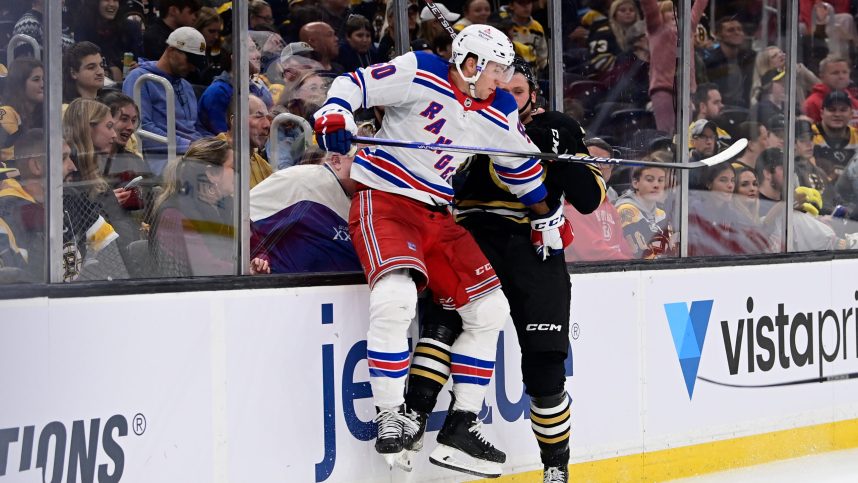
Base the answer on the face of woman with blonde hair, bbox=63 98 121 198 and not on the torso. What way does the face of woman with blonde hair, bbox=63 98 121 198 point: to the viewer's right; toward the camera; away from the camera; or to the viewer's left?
to the viewer's right

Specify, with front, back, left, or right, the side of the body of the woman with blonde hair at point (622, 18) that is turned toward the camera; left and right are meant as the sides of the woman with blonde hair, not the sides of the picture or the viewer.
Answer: front

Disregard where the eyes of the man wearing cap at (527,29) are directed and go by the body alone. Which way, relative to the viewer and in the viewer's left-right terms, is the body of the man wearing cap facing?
facing the viewer

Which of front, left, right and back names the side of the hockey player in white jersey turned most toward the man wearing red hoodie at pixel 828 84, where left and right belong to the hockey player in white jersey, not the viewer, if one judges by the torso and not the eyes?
left

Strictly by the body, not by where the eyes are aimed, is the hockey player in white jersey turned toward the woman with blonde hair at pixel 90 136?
no

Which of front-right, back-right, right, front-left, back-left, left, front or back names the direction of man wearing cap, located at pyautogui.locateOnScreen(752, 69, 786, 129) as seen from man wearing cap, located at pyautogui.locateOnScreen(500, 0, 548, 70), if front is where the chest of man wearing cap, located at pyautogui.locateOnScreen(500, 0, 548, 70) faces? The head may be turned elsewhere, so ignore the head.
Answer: back-left

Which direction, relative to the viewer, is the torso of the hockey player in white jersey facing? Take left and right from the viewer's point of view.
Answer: facing the viewer and to the right of the viewer

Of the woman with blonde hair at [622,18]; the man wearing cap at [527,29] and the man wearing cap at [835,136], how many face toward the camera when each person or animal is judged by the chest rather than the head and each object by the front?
3

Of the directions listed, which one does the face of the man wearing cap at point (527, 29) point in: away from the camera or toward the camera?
toward the camera

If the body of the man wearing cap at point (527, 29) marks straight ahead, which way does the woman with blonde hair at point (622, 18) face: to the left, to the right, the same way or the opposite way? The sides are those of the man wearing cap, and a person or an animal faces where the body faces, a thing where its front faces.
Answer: the same way

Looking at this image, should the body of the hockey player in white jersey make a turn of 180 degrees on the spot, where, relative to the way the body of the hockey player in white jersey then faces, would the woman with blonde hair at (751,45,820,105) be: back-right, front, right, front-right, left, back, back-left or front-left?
right

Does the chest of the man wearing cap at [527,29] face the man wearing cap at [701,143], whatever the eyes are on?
no

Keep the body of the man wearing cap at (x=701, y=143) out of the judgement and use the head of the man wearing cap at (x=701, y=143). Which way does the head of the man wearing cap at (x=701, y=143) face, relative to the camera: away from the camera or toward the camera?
toward the camera

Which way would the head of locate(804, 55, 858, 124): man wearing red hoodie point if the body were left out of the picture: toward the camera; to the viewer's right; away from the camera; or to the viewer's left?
toward the camera

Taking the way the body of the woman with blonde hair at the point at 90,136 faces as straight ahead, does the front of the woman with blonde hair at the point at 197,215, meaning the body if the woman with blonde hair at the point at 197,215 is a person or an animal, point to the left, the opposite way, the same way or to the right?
the same way

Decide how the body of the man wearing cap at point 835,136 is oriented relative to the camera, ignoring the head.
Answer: toward the camera

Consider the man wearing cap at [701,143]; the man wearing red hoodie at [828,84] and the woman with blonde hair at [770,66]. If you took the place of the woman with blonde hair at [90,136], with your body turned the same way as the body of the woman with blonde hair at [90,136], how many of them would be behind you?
0

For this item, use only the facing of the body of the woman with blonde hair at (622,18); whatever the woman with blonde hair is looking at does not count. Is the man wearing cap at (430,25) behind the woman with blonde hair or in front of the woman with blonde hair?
in front
